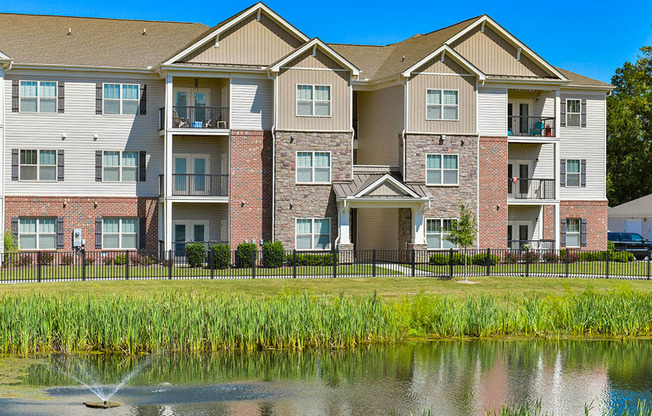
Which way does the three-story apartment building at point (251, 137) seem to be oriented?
toward the camera
